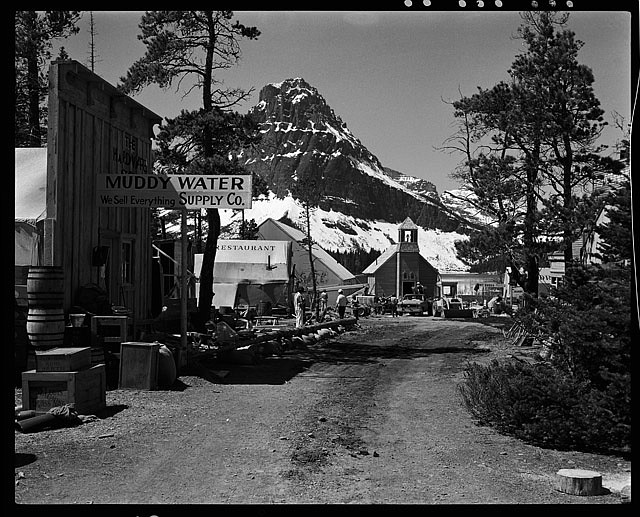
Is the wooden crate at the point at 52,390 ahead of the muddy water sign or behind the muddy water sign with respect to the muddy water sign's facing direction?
ahead

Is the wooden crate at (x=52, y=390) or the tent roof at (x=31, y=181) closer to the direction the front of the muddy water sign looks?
the wooden crate

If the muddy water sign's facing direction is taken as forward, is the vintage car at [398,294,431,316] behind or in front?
behind

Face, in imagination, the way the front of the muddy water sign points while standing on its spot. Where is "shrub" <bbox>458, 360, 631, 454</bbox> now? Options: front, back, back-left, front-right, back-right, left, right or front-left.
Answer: front-left

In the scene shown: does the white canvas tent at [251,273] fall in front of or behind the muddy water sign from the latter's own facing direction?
behind

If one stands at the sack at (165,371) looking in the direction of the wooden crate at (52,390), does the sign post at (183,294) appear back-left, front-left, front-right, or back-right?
back-right

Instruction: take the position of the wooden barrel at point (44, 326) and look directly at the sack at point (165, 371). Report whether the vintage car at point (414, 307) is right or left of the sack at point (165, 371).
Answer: left

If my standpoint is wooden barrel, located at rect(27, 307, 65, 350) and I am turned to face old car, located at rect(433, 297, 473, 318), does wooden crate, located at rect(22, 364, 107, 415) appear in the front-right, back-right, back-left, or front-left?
back-right

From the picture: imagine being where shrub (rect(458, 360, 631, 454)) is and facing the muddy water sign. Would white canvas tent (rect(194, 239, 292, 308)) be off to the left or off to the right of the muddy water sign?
right

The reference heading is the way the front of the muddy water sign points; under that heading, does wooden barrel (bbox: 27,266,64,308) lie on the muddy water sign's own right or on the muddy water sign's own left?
on the muddy water sign's own right

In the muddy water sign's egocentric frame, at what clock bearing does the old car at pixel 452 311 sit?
The old car is roughly at 7 o'clock from the muddy water sign.

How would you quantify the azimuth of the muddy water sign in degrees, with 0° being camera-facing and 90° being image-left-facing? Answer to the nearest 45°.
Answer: approximately 0°
